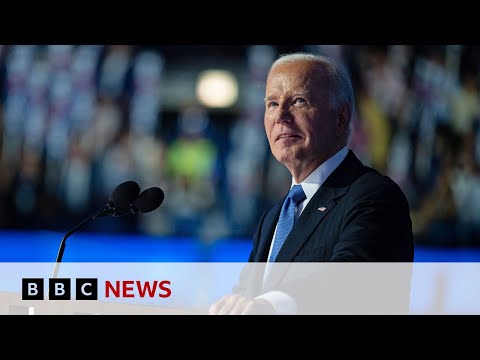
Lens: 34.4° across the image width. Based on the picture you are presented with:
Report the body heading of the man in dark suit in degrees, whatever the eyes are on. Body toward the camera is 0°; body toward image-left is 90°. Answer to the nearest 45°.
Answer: approximately 45°

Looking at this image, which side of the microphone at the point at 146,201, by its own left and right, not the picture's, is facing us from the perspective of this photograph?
right

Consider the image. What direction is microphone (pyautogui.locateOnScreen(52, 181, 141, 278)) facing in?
to the viewer's right

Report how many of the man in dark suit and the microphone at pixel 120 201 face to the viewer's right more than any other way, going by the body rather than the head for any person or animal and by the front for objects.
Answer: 1

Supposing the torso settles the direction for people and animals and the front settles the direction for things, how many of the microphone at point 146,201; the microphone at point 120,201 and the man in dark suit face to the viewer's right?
2

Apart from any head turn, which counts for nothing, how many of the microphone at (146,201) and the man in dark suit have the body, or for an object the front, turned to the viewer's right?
1

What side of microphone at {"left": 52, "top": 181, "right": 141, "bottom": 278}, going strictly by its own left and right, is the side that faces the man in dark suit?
front

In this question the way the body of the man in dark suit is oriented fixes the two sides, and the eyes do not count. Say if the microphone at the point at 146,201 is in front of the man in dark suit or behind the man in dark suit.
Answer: in front

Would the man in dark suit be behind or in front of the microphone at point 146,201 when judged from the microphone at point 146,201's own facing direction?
in front

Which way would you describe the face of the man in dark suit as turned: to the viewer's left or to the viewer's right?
to the viewer's left
